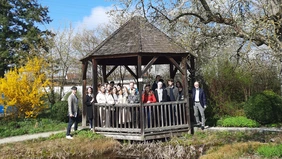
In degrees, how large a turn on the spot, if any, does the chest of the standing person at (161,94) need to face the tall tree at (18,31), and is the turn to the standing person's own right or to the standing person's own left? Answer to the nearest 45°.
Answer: approximately 135° to the standing person's own right

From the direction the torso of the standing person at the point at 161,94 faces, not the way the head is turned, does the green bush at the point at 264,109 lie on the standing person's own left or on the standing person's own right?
on the standing person's own left

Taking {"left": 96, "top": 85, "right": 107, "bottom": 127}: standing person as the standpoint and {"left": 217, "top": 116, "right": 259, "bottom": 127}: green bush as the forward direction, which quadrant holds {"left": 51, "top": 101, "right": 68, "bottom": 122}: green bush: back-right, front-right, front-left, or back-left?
back-left

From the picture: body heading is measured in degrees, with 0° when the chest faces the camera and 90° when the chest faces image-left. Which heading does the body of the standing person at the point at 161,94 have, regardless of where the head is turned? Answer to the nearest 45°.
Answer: approximately 0°

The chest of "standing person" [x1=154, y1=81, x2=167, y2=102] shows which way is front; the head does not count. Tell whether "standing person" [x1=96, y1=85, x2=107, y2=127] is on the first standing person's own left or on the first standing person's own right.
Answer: on the first standing person's own right

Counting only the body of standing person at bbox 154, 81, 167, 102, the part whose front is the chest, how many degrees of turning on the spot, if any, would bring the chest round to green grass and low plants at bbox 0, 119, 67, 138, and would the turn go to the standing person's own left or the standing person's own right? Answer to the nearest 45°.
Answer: approximately 90° to the standing person's own right

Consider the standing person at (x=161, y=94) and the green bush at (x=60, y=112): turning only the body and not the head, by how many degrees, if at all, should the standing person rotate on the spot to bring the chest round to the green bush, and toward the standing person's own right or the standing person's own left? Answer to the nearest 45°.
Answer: approximately 135° to the standing person's own right

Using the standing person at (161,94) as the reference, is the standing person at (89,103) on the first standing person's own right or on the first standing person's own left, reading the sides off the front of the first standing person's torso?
on the first standing person's own right

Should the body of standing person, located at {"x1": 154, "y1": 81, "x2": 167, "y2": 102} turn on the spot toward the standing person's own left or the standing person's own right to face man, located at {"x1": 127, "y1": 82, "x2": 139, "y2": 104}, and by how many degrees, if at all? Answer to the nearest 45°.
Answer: approximately 90° to the standing person's own right

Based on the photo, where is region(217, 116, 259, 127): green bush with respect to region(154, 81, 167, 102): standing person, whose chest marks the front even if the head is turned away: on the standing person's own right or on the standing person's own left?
on the standing person's own left
